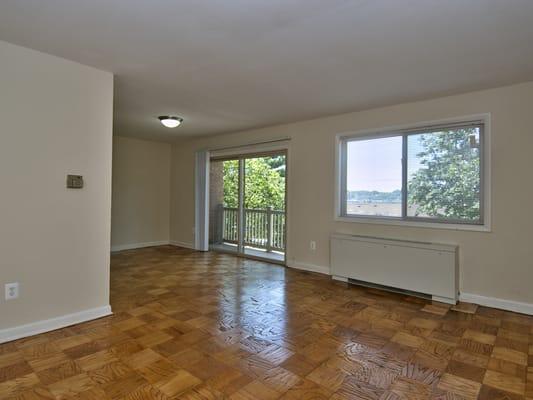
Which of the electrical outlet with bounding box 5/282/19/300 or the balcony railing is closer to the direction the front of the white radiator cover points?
the electrical outlet

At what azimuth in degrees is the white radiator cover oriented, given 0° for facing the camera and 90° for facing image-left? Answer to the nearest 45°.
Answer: approximately 45°

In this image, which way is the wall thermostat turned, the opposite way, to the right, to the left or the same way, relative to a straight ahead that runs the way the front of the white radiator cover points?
to the left

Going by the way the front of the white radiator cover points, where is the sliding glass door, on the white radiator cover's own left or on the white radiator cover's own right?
on the white radiator cover's own right

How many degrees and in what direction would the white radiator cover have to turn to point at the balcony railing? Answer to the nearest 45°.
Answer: approximately 90° to its right

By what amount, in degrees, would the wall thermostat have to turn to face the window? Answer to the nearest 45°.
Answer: approximately 90° to its left

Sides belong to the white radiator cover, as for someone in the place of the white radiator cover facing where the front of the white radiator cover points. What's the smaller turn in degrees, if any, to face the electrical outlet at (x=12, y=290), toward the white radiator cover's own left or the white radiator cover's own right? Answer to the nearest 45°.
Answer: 0° — it already faces it

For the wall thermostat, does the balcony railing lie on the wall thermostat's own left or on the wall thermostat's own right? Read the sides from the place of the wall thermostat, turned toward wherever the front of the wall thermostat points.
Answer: on the wall thermostat's own left
